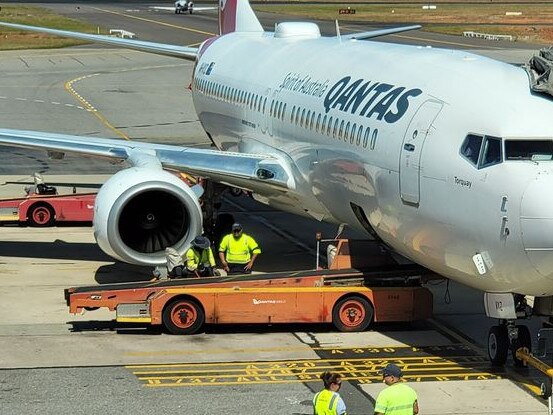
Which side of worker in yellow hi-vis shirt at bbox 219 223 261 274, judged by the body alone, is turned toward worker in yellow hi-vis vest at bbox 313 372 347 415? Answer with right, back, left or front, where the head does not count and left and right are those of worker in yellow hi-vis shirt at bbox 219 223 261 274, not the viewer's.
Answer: front

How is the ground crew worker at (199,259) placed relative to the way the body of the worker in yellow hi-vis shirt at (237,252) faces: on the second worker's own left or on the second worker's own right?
on the second worker's own right

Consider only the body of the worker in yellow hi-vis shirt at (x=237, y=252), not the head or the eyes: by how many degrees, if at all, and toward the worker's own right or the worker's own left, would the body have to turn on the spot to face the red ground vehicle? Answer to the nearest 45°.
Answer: approximately 135° to the worker's own right

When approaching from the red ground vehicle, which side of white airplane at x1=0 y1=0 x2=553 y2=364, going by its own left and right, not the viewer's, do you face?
back

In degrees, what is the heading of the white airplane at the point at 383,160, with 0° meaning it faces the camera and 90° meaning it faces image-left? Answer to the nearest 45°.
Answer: approximately 315°

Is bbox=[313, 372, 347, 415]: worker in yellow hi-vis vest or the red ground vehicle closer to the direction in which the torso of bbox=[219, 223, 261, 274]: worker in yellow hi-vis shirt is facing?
the worker in yellow hi-vis vest
